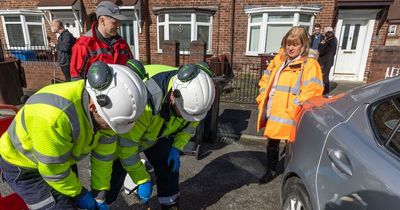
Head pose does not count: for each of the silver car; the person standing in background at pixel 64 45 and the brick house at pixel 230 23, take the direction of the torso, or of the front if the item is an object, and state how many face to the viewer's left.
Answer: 1

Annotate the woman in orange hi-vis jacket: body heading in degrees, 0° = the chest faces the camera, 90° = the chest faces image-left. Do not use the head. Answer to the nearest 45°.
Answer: approximately 45°

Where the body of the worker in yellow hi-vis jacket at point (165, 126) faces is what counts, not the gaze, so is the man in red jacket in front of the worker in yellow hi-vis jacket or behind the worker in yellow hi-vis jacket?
behind

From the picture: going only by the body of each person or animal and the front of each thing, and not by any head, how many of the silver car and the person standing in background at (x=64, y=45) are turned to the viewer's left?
1

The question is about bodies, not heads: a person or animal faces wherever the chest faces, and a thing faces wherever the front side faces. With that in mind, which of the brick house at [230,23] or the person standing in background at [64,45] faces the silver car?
the brick house

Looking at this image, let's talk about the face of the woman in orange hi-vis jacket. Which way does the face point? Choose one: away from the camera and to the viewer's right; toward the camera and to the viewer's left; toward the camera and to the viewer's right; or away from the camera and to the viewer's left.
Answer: toward the camera and to the viewer's left

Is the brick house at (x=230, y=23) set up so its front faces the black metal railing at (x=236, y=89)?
yes

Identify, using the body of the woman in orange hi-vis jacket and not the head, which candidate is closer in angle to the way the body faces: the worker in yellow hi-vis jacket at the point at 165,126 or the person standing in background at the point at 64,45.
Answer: the worker in yellow hi-vis jacket
